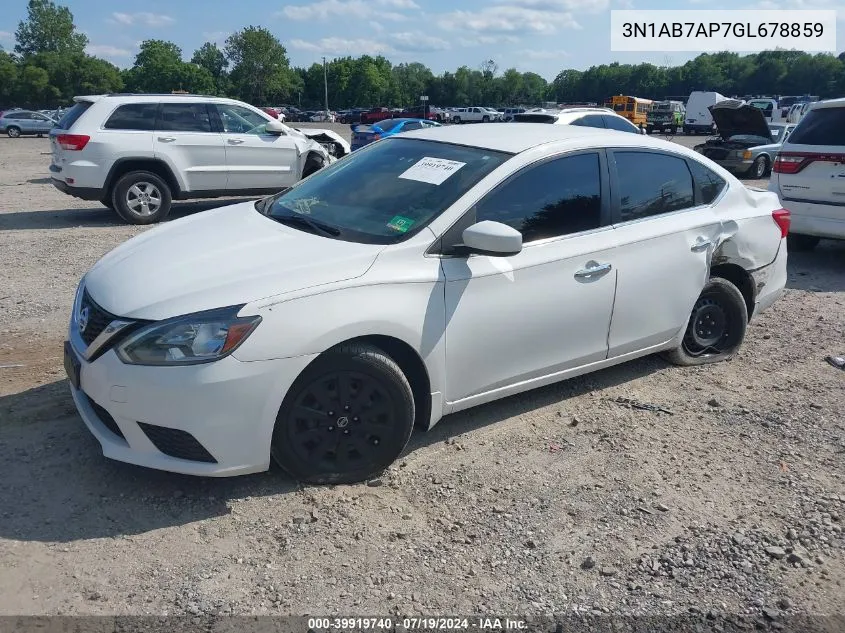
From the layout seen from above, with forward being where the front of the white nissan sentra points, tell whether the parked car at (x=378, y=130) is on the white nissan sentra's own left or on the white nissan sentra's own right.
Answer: on the white nissan sentra's own right

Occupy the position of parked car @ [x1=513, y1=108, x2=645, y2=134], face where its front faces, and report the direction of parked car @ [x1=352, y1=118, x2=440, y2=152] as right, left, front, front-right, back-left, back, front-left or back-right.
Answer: left

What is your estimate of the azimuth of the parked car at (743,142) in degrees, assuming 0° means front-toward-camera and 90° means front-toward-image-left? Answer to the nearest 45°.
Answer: approximately 45°

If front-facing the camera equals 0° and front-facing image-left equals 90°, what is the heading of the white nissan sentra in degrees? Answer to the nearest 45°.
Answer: approximately 45°

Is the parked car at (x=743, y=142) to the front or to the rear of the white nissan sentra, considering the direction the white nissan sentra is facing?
to the rear

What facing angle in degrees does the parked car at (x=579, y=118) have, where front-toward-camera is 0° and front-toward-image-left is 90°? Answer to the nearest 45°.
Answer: approximately 225°

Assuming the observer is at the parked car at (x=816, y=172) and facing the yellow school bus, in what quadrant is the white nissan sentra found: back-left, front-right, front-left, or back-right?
back-left
